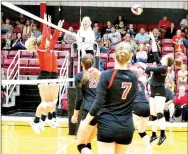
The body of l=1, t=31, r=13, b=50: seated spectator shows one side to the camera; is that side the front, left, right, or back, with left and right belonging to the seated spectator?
front

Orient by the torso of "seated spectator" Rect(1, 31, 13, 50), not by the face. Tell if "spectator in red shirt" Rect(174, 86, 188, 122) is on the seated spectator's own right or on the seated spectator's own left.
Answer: on the seated spectator's own left

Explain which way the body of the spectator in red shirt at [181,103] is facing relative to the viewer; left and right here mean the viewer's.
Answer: facing the viewer

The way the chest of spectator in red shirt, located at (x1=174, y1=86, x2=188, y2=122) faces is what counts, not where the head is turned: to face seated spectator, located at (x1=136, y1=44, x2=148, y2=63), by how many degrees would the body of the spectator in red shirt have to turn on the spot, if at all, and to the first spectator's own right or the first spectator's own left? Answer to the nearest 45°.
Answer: approximately 135° to the first spectator's own right

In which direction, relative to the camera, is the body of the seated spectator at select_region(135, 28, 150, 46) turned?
toward the camera

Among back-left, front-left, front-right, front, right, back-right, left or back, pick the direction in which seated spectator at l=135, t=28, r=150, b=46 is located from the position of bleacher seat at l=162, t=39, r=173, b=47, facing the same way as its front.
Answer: front-right

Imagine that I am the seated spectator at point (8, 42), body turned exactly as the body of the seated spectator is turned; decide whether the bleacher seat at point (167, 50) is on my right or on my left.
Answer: on my left

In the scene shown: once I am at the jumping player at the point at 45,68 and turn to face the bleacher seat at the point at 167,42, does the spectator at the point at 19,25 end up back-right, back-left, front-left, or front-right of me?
front-left

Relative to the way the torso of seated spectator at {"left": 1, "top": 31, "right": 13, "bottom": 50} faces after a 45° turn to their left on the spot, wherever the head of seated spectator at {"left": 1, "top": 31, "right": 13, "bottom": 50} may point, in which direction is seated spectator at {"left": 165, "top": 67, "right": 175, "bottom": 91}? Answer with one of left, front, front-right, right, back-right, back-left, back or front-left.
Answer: front

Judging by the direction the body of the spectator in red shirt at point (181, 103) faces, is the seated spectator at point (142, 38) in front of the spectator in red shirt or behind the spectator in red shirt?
behind

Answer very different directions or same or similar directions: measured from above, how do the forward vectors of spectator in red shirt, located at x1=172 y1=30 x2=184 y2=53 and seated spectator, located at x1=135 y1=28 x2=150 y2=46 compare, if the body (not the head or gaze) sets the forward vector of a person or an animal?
same or similar directions

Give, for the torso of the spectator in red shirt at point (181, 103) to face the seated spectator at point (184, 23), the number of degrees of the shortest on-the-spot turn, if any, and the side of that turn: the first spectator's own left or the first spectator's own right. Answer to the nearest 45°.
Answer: approximately 180°

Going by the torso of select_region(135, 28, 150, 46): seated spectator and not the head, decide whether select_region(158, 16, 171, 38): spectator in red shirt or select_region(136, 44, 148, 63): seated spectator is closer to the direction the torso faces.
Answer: the seated spectator

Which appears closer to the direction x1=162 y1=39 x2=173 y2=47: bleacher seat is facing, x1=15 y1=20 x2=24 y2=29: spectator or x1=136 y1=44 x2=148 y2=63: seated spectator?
the seated spectator
